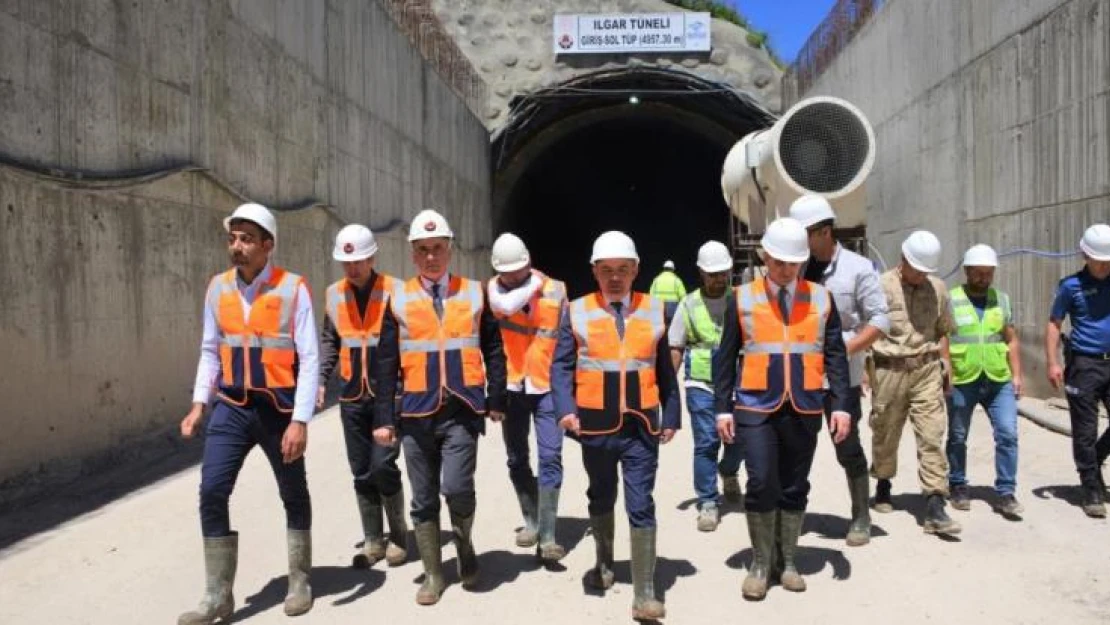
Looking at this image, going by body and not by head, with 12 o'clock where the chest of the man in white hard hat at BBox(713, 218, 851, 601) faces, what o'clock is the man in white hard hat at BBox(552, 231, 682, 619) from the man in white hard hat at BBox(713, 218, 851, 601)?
the man in white hard hat at BBox(552, 231, 682, 619) is roughly at 2 o'clock from the man in white hard hat at BBox(713, 218, 851, 601).

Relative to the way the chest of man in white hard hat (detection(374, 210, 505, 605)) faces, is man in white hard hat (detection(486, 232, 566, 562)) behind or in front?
behind

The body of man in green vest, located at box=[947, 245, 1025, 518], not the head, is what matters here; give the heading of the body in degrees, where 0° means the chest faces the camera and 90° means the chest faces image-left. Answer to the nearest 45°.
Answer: approximately 0°

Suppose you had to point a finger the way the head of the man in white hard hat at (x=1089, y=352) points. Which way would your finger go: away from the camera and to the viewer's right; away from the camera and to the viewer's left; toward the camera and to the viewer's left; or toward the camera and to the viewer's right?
toward the camera and to the viewer's left

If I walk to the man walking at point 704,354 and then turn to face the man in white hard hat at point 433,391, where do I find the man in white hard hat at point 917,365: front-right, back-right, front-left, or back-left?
back-left
